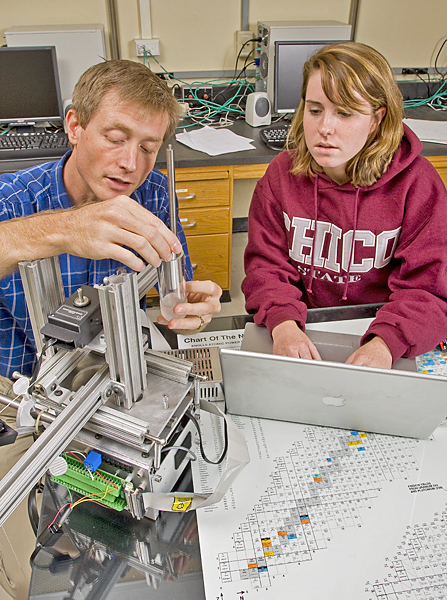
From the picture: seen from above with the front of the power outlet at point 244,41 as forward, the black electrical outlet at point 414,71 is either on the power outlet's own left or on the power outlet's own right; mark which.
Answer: on the power outlet's own left

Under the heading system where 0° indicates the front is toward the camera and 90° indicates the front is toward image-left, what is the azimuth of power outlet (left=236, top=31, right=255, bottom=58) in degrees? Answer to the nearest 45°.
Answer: approximately 0°

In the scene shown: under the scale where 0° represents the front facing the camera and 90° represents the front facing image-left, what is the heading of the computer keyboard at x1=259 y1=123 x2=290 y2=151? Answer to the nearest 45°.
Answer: approximately 0°

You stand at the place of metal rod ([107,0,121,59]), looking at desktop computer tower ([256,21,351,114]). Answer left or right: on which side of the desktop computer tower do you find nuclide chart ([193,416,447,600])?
right

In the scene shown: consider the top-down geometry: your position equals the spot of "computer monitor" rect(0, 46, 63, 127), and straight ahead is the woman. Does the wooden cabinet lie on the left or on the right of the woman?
left

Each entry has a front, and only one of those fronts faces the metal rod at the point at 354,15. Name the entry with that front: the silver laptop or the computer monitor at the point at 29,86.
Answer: the silver laptop

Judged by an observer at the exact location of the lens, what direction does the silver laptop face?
facing away from the viewer
